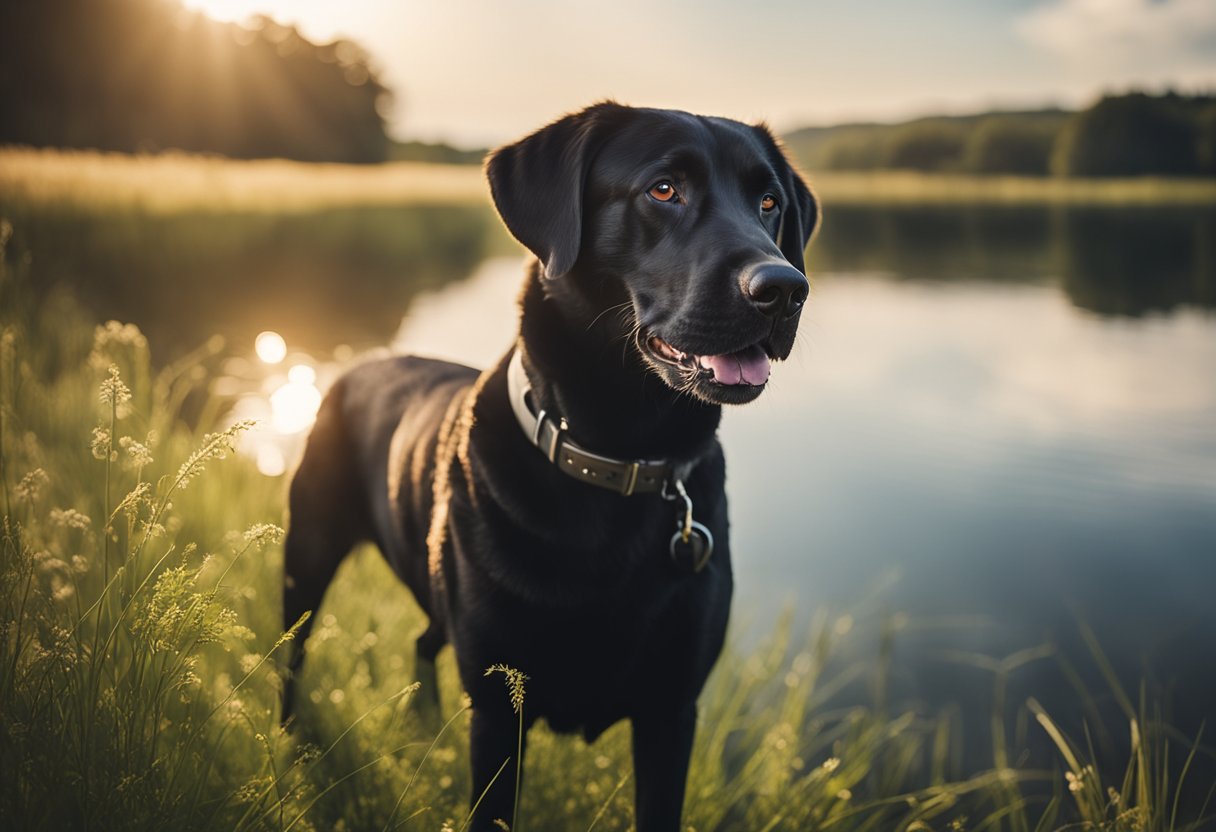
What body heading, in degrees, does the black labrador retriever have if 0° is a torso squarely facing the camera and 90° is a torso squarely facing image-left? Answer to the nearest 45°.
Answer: approximately 315°
